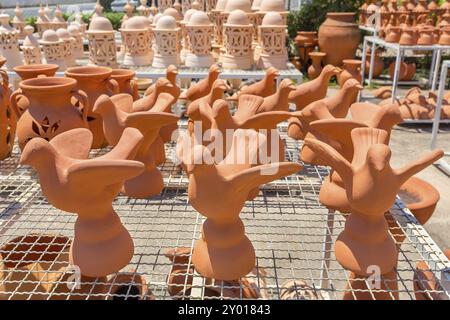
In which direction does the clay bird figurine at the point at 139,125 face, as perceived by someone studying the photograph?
facing the viewer and to the left of the viewer

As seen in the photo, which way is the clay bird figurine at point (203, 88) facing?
to the viewer's right

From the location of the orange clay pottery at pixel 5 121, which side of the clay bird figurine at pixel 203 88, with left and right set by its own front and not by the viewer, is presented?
back
